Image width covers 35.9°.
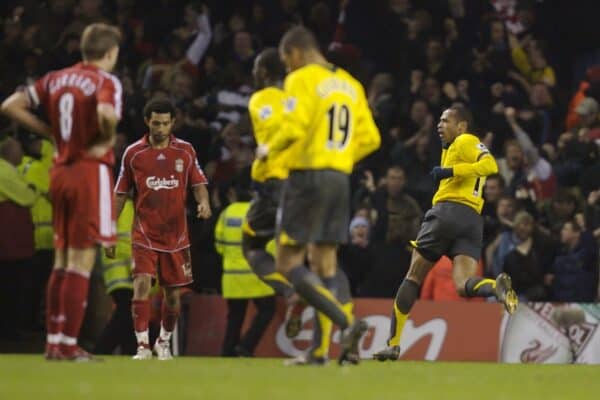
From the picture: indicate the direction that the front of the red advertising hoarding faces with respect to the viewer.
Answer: facing the viewer

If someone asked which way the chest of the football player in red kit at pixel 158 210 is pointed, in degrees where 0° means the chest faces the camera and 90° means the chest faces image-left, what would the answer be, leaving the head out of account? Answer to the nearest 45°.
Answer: approximately 0°

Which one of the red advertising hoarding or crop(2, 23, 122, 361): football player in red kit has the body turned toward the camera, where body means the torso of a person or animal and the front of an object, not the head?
the red advertising hoarding

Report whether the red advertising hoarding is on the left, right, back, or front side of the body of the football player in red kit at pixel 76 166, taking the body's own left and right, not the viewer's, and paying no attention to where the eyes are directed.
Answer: front

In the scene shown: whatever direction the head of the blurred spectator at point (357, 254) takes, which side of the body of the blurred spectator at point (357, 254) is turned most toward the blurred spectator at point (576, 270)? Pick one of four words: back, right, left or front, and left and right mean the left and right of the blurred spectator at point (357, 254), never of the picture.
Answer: left

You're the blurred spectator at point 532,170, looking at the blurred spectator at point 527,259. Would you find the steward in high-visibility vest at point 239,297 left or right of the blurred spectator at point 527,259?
right

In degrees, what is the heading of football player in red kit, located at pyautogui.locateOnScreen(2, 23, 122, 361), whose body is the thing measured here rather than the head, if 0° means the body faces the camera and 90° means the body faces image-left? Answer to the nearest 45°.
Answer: approximately 225°

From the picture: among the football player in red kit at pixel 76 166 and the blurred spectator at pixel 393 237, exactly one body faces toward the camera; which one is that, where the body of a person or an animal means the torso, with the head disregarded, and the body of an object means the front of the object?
the blurred spectator

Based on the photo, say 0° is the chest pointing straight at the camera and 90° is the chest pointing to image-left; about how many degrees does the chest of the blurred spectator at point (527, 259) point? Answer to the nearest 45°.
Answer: approximately 0°
